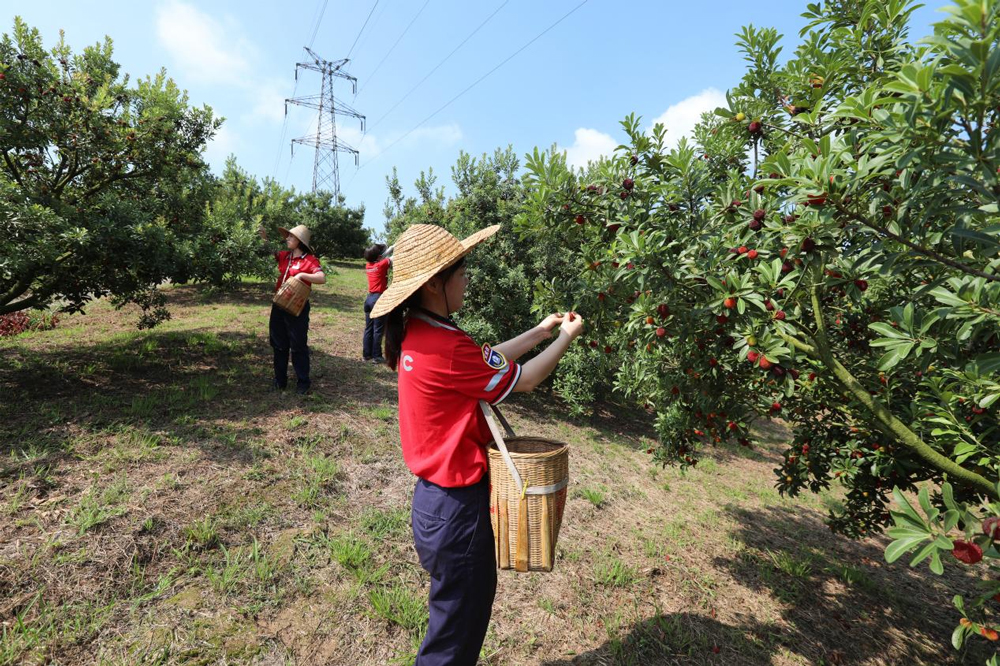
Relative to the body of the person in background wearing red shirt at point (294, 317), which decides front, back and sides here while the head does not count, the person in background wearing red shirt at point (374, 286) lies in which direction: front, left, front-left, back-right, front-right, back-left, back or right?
back

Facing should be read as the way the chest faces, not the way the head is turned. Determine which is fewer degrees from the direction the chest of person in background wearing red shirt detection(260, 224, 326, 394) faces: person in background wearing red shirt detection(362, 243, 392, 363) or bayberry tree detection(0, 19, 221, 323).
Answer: the bayberry tree

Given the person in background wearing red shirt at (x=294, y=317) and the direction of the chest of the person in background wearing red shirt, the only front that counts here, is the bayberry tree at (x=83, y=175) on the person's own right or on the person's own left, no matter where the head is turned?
on the person's own right

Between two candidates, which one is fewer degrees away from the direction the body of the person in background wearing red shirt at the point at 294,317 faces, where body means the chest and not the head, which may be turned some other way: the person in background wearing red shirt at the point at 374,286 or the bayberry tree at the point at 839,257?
the bayberry tree

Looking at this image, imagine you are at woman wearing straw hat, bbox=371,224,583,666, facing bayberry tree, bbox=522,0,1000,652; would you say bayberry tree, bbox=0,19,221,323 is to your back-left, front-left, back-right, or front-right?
back-left

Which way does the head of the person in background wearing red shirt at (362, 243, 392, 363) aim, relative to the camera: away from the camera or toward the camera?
away from the camera

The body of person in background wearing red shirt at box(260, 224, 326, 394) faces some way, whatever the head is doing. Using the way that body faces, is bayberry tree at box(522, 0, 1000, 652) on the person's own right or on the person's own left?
on the person's own left

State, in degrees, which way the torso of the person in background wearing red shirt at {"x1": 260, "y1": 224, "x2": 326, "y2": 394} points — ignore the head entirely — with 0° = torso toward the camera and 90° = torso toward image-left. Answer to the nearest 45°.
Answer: approximately 45°
